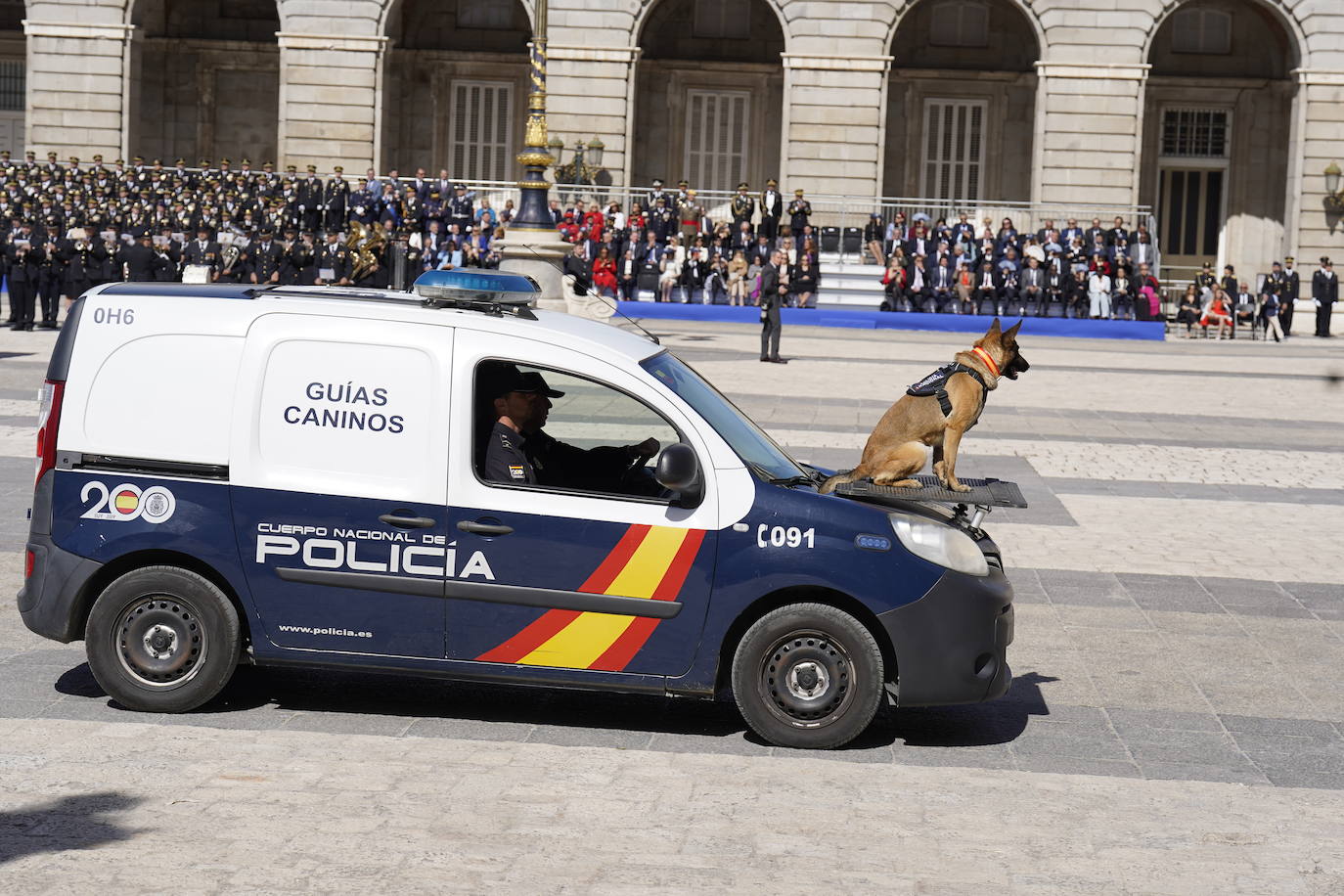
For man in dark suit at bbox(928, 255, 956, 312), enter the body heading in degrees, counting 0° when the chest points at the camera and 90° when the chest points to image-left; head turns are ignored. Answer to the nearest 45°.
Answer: approximately 0°

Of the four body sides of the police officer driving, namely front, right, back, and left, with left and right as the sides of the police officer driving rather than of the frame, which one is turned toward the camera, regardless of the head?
right

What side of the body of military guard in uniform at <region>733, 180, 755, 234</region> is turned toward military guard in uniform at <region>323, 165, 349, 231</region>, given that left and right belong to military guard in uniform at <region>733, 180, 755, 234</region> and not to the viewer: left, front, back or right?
right

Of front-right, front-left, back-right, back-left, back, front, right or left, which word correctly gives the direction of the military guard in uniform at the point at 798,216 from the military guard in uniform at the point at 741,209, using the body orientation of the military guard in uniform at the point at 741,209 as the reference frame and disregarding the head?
left

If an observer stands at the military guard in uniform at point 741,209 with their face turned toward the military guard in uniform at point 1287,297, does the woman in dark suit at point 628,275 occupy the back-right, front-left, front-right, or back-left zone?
back-right

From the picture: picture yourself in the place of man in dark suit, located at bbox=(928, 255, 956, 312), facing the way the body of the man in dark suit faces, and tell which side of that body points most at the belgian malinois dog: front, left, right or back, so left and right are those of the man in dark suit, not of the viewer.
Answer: front

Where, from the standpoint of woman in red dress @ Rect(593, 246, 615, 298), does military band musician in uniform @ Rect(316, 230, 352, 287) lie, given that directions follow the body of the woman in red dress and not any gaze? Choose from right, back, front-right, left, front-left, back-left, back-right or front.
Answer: front-right

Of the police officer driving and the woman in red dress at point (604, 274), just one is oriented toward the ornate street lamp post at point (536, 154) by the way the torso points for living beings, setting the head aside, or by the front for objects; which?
the woman in red dress

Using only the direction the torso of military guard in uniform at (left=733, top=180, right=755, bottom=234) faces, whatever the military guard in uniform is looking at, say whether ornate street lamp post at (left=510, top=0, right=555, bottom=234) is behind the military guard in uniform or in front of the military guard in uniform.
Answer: in front

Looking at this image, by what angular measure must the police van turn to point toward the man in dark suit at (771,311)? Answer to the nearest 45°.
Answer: approximately 90° to its left

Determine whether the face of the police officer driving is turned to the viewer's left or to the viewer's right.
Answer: to the viewer's right

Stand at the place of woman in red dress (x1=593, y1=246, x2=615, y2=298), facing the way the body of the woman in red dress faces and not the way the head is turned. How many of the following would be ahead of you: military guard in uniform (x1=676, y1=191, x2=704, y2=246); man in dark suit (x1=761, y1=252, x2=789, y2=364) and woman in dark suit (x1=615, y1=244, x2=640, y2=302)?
1

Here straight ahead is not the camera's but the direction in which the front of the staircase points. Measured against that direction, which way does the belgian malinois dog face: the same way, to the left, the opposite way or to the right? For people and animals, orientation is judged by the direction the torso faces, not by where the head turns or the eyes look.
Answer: to the left

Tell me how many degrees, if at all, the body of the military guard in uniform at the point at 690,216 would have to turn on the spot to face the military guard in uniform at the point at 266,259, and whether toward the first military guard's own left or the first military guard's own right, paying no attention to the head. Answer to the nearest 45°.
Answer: approximately 45° to the first military guard's own right
